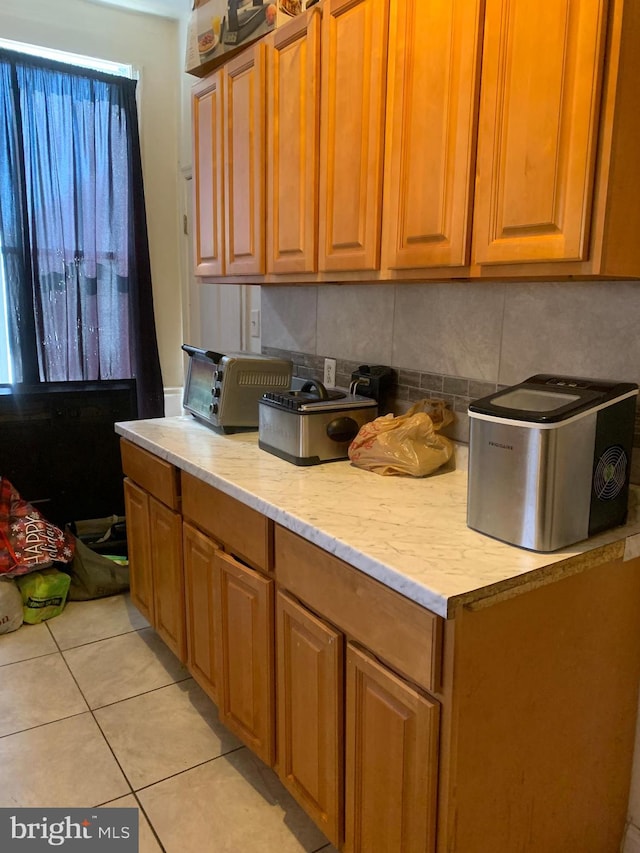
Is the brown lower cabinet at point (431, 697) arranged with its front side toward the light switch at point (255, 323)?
no

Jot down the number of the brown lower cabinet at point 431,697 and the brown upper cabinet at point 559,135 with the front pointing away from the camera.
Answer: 0

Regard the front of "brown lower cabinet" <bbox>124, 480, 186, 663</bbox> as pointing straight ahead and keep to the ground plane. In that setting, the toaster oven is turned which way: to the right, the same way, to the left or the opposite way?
the same way

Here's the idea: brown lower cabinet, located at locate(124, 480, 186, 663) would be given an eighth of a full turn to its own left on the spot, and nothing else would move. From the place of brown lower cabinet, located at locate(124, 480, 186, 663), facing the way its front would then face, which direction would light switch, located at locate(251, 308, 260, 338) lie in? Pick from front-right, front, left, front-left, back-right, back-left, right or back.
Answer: back-left

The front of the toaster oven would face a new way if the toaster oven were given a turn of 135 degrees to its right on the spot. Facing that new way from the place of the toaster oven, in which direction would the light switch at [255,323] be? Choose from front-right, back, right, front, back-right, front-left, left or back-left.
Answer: front

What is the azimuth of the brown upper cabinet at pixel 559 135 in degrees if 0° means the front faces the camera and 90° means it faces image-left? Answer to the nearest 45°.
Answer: approximately 45°

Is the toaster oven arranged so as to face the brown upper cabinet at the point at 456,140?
no

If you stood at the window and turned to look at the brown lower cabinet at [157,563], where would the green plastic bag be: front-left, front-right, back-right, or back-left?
front-right

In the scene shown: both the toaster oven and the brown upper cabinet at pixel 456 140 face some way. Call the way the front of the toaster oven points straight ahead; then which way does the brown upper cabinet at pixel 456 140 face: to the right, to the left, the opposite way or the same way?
the same way

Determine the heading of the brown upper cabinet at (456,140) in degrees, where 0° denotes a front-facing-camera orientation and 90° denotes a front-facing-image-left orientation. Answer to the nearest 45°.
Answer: approximately 45°

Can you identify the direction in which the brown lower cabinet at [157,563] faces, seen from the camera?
facing the viewer and to the left of the viewer

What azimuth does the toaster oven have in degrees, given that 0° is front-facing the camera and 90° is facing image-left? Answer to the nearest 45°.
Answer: approximately 45°

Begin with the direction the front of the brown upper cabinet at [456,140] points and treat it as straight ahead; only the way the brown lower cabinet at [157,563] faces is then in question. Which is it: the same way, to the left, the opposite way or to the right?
the same way

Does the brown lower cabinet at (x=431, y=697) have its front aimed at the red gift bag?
no

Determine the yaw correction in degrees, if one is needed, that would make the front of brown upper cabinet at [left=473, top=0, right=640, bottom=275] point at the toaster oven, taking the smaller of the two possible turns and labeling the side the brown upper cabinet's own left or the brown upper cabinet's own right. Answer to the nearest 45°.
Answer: approximately 90° to the brown upper cabinet's own right

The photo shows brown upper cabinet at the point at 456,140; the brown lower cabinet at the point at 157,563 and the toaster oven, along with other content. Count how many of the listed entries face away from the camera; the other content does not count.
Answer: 0
